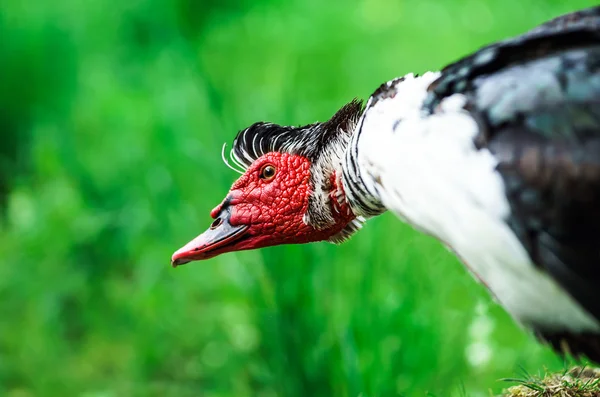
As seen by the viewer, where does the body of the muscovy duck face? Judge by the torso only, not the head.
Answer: to the viewer's left
